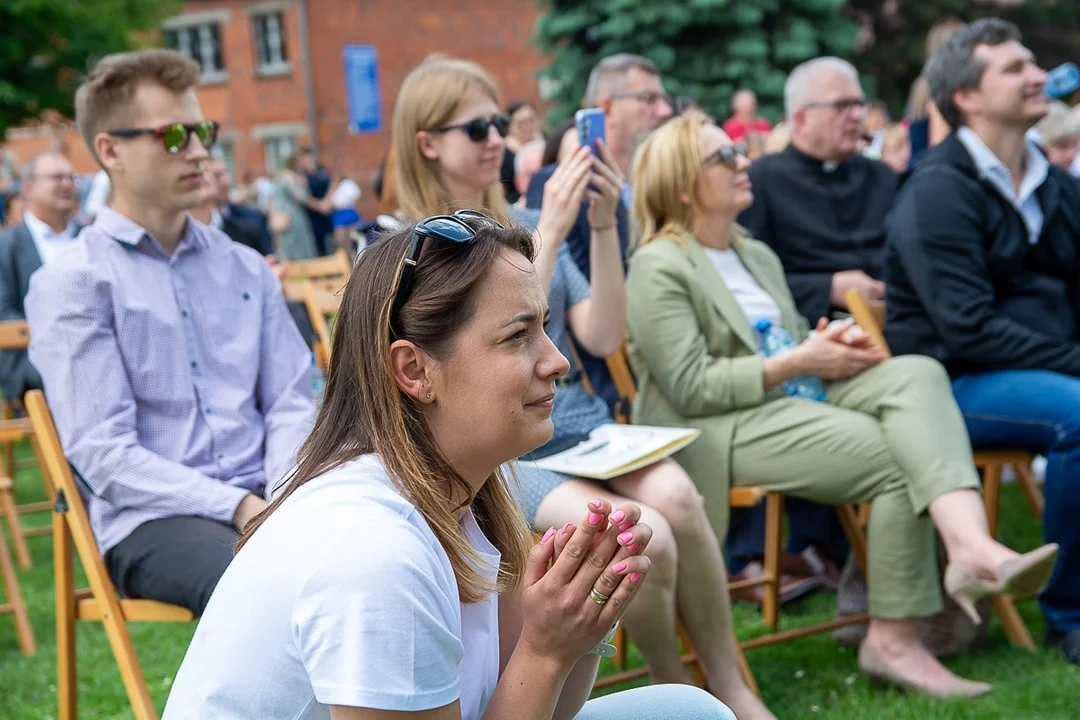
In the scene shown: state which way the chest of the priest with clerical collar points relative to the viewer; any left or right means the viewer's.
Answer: facing the viewer and to the right of the viewer

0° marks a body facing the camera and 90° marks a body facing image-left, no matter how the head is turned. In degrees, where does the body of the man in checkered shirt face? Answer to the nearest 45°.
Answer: approximately 315°

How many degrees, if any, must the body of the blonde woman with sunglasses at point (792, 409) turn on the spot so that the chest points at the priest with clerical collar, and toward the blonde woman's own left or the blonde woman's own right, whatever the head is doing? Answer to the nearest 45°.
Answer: approximately 90° to the blonde woman's own left

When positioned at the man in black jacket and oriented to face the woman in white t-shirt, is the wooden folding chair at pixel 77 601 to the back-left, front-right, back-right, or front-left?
front-right

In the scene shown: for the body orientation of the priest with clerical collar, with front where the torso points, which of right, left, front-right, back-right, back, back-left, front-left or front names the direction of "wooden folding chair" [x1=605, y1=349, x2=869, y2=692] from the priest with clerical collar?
front-right

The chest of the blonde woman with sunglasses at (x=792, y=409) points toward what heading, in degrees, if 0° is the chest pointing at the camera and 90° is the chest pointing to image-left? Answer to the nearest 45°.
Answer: approximately 270°

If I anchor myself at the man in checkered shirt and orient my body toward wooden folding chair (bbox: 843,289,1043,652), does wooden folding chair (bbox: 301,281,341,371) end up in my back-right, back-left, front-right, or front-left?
front-left

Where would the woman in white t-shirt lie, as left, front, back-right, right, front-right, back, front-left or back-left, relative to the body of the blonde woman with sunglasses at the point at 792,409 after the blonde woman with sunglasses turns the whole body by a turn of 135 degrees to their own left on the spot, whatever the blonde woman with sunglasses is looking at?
back-left

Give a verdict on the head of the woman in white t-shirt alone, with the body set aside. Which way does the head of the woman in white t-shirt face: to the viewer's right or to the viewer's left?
to the viewer's right

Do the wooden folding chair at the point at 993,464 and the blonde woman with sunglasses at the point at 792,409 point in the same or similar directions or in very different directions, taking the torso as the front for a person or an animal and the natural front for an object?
same or similar directions

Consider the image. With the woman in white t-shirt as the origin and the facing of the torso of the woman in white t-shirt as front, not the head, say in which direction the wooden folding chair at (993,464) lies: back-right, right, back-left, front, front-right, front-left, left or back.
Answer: front-left

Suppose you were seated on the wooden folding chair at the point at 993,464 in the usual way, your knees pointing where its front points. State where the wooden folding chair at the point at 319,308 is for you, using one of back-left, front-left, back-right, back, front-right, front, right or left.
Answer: back

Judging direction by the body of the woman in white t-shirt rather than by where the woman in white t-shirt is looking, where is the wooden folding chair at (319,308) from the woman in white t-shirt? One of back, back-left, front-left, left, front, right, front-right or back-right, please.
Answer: left

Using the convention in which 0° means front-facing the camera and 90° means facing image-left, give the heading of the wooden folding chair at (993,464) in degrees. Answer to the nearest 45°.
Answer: approximately 270°

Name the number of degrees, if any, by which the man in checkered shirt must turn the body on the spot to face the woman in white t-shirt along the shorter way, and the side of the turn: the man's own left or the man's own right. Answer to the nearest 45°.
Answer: approximately 45° to the man's own right

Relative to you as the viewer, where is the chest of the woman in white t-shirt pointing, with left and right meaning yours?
facing to the right of the viewer

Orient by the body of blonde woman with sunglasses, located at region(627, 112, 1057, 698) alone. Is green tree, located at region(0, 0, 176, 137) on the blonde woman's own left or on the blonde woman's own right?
on the blonde woman's own left

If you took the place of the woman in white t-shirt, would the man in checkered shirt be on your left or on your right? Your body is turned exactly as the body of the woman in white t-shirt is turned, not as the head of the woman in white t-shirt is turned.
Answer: on your left
